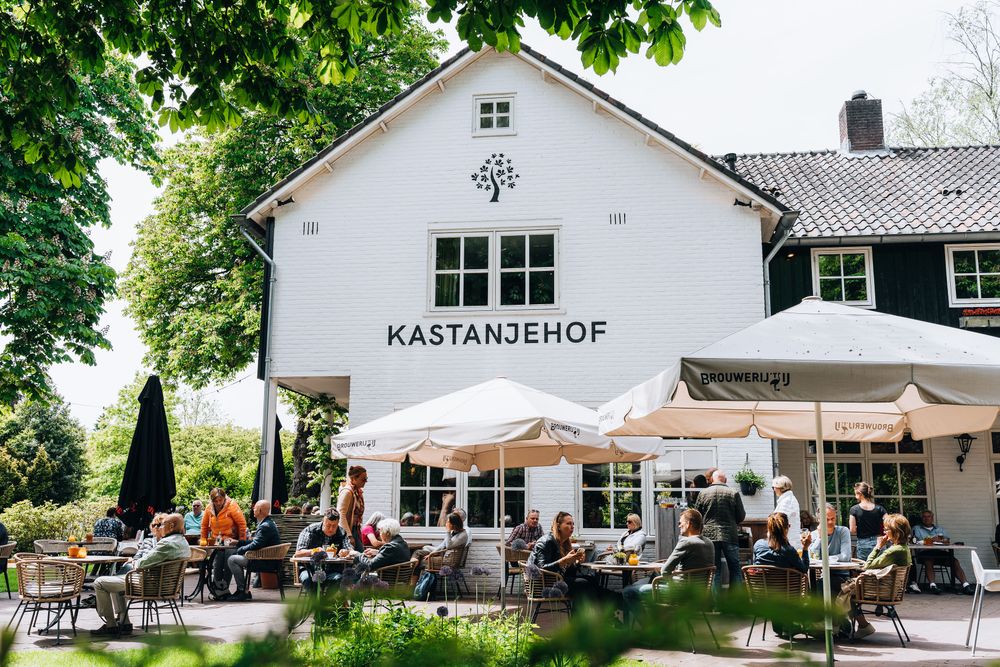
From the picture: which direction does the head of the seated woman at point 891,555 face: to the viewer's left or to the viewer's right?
to the viewer's left

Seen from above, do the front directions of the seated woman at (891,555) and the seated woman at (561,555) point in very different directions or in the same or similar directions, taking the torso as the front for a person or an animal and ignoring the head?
very different directions

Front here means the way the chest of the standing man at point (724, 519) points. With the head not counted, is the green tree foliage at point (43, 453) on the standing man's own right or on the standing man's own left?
on the standing man's own left

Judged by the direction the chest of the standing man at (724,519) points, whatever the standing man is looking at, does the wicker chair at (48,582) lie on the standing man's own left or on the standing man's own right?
on the standing man's own left

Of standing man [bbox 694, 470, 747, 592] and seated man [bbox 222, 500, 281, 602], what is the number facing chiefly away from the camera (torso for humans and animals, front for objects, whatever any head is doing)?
1

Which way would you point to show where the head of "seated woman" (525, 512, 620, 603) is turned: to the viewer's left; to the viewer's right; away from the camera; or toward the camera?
to the viewer's right

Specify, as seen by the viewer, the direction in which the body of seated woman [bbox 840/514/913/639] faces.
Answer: to the viewer's left

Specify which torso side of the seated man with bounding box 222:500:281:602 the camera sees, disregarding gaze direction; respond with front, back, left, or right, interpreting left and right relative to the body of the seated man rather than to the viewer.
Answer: left

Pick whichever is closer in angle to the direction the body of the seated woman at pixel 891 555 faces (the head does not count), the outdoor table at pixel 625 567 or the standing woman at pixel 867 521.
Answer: the outdoor table

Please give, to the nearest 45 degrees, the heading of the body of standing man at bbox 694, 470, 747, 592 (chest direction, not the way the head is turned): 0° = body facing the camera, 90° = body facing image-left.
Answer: approximately 180°
